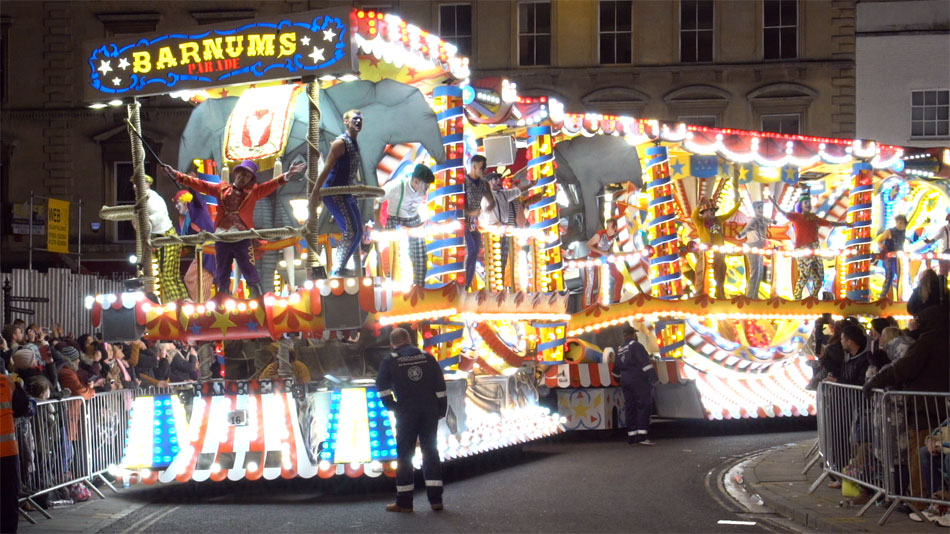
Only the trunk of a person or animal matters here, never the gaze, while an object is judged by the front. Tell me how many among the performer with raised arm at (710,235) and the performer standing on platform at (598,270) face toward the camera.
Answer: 2

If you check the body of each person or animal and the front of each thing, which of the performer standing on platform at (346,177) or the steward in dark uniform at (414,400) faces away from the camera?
the steward in dark uniform

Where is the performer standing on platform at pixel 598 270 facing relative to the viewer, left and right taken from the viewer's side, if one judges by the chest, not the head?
facing the viewer

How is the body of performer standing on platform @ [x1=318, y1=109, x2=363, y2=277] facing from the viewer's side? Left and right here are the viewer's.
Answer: facing the viewer and to the right of the viewer

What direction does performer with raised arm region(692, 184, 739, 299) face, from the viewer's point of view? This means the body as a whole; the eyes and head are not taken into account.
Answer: toward the camera

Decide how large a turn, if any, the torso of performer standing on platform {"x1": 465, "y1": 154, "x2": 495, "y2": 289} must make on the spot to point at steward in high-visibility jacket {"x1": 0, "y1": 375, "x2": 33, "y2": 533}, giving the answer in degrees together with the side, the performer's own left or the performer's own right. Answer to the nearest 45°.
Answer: approximately 90° to the performer's own right

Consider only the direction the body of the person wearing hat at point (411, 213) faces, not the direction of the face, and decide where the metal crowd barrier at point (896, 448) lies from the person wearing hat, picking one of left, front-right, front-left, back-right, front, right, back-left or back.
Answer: front

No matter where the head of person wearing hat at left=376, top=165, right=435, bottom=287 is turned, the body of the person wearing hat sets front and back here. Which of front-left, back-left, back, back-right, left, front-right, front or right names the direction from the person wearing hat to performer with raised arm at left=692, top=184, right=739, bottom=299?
left

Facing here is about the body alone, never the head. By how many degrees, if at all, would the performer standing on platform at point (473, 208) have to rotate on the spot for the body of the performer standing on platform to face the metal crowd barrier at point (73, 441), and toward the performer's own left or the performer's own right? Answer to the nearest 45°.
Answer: approximately 90° to the performer's own right
